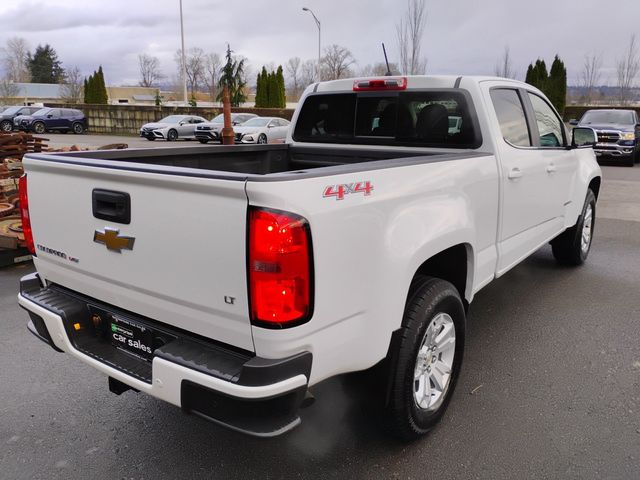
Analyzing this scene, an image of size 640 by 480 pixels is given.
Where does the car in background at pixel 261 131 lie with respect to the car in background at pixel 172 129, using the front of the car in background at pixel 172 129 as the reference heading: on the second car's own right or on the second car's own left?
on the second car's own left

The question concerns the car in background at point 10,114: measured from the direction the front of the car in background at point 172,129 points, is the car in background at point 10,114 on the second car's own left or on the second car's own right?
on the second car's own right

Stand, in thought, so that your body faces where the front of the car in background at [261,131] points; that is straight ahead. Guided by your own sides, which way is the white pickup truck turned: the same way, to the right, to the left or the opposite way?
the opposite way

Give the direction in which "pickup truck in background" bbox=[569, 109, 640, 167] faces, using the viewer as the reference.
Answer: facing the viewer

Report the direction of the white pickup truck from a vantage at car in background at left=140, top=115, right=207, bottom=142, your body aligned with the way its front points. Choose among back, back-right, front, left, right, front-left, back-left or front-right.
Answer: front-left

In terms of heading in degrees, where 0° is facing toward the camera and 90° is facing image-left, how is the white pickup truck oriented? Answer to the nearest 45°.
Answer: approximately 225°

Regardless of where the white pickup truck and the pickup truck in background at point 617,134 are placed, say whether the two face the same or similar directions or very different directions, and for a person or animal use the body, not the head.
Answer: very different directions

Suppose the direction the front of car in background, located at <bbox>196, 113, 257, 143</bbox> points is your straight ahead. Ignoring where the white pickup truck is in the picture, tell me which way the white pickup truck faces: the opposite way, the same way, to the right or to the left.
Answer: the opposite way

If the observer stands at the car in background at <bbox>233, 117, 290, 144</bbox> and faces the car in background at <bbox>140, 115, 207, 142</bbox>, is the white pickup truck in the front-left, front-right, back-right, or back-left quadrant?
back-left

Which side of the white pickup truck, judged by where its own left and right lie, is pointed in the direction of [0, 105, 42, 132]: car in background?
left

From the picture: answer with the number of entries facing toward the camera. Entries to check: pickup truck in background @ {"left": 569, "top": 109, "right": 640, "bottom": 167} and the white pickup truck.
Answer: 1

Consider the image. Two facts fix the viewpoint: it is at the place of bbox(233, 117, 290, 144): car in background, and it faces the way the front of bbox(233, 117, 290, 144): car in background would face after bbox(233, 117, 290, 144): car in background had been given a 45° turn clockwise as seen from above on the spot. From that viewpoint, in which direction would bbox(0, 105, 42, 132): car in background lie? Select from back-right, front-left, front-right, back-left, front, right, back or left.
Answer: front-right

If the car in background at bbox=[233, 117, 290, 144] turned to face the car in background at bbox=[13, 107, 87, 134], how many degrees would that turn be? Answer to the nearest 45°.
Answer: approximately 90° to its right

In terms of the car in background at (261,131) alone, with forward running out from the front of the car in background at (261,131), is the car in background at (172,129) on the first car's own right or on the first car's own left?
on the first car's own right

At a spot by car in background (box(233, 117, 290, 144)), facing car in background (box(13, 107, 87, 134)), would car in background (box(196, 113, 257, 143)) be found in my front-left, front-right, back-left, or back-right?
front-right

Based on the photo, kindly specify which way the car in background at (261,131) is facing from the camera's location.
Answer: facing the viewer and to the left of the viewer
